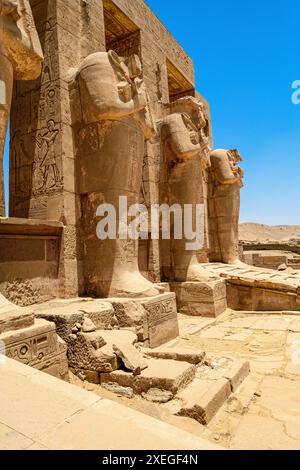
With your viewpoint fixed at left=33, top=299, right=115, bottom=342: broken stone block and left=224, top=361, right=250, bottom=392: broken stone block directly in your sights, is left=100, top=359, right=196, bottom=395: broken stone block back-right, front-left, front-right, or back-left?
front-right

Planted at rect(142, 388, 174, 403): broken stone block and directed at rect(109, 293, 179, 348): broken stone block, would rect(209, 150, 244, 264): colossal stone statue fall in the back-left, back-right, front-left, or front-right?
front-right

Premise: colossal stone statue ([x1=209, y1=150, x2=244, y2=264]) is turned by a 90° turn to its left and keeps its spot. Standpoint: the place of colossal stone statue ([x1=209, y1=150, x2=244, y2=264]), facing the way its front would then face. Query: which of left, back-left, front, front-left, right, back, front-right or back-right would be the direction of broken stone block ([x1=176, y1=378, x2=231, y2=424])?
back

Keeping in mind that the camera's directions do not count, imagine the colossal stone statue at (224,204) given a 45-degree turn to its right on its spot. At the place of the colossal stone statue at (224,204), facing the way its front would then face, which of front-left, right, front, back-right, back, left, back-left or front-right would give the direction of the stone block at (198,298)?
front-right

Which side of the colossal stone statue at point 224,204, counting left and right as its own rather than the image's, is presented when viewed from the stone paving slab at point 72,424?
right

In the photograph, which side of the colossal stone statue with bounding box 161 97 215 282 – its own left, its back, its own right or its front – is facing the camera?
right

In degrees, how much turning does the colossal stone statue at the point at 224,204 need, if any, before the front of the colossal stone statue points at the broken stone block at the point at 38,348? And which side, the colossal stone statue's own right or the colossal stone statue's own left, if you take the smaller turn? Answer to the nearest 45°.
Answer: approximately 90° to the colossal stone statue's own right

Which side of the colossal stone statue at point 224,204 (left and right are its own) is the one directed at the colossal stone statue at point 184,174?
right

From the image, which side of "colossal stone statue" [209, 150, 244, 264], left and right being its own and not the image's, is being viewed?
right

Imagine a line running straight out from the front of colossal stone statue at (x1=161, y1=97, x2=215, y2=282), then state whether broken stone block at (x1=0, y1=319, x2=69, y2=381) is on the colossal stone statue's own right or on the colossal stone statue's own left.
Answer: on the colossal stone statue's own right

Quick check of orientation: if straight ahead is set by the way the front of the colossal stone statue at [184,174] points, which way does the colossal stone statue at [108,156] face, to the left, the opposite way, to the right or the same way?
the same way

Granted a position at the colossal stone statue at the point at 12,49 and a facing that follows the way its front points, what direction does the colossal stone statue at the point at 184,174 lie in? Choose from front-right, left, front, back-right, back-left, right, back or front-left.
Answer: front-left
